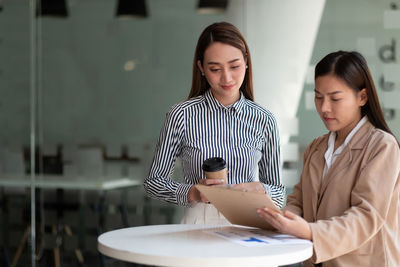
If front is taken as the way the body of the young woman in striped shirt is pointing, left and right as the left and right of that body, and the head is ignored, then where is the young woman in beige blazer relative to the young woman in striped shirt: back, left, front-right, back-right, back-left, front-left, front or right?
front-left

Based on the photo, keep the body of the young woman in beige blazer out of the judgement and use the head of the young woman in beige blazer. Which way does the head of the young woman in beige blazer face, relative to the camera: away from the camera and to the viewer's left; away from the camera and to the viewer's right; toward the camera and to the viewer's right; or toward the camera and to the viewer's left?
toward the camera and to the viewer's left

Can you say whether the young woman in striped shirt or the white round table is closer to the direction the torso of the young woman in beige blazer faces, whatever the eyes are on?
the white round table

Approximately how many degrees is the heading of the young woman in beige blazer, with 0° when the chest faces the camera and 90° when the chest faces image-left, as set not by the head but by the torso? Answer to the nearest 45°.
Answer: approximately 45°

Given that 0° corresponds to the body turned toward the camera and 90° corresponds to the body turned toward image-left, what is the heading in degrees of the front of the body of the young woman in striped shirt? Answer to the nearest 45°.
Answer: approximately 0°

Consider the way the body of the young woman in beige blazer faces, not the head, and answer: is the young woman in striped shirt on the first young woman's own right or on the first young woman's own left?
on the first young woman's own right

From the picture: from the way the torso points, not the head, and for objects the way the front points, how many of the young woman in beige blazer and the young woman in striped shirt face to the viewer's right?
0

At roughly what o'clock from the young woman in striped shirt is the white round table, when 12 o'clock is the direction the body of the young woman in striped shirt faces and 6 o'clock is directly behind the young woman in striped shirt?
The white round table is roughly at 12 o'clock from the young woman in striped shirt.
